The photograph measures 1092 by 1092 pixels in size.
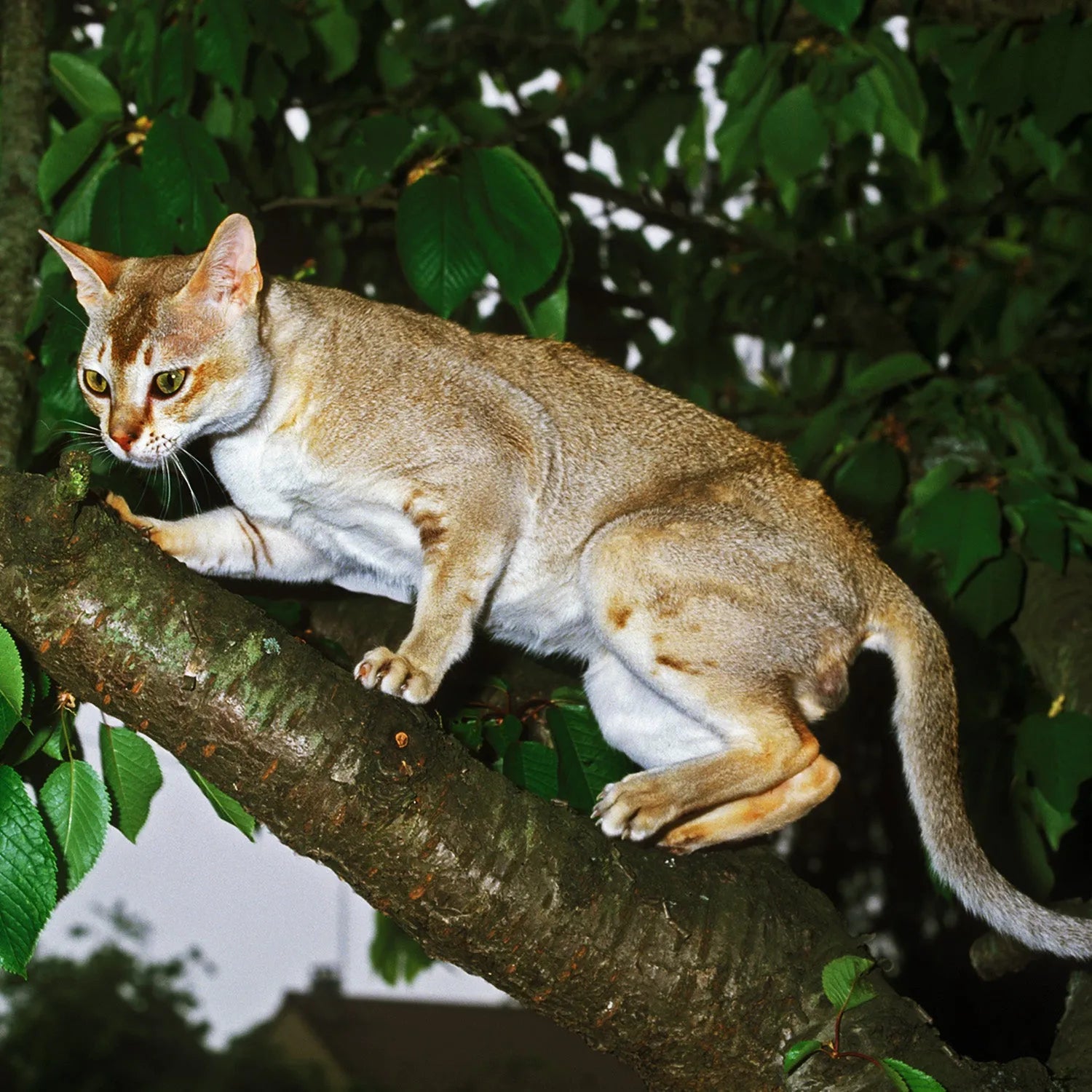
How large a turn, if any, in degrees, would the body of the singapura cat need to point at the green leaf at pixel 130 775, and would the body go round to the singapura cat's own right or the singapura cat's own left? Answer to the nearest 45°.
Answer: approximately 45° to the singapura cat's own left

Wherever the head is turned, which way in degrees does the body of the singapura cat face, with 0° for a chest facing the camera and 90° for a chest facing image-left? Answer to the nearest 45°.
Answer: approximately 90°
